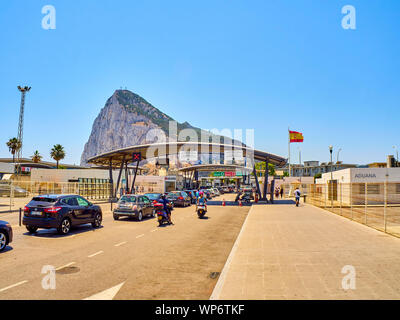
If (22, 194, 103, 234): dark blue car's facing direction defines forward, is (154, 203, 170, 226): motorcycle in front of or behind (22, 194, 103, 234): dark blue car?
in front

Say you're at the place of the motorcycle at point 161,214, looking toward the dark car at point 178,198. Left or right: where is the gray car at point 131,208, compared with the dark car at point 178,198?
left

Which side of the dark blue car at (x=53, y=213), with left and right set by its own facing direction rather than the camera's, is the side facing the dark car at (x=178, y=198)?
front

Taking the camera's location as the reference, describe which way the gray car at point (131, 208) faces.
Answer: facing away from the viewer and to the right of the viewer

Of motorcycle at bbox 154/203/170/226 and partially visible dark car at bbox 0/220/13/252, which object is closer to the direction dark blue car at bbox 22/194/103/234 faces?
the motorcycle

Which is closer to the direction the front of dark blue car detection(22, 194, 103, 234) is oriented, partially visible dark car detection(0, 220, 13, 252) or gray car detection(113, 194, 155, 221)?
the gray car

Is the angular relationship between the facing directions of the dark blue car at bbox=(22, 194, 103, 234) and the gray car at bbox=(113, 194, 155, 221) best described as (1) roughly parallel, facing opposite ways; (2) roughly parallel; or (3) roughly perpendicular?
roughly parallel

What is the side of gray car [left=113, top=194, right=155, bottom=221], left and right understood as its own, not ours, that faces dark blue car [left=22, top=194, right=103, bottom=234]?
back

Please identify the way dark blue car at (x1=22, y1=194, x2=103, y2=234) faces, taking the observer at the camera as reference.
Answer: facing away from the viewer and to the right of the viewer

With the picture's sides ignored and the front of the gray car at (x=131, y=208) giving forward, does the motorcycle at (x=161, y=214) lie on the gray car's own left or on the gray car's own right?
on the gray car's own right

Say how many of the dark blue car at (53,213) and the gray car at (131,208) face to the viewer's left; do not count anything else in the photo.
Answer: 0
